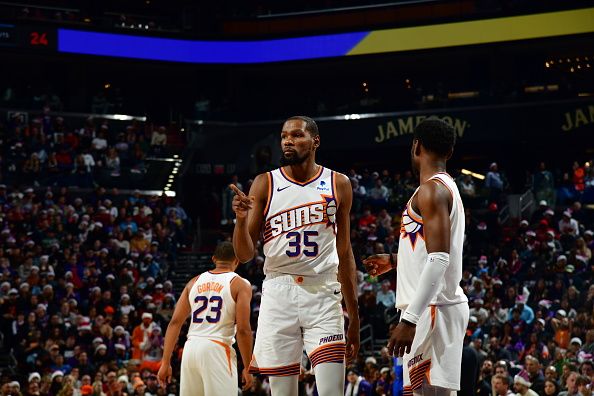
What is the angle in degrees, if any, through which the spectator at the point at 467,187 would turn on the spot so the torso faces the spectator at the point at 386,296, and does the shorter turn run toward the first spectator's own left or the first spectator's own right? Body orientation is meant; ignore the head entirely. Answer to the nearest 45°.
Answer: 0° — they already face them

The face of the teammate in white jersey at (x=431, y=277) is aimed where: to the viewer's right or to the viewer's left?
to the viewer's left

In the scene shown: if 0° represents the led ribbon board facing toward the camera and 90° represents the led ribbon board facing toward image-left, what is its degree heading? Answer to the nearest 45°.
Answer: approximately 0°

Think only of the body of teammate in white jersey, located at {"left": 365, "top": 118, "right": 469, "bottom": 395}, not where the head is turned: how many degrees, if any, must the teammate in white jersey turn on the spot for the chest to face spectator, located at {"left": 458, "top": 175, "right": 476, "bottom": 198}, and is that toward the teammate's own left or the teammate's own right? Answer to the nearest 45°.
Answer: approximately 90° to the teammate's own right

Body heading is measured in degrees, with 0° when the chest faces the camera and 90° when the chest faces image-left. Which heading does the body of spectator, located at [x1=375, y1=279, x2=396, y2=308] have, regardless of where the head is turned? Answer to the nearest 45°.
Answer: approximately 0°

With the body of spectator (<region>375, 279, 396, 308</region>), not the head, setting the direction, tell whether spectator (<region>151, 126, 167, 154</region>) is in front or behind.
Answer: behind

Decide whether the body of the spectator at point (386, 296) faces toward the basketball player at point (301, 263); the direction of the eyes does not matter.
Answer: yes

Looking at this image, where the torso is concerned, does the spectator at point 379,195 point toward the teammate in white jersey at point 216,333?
yes
